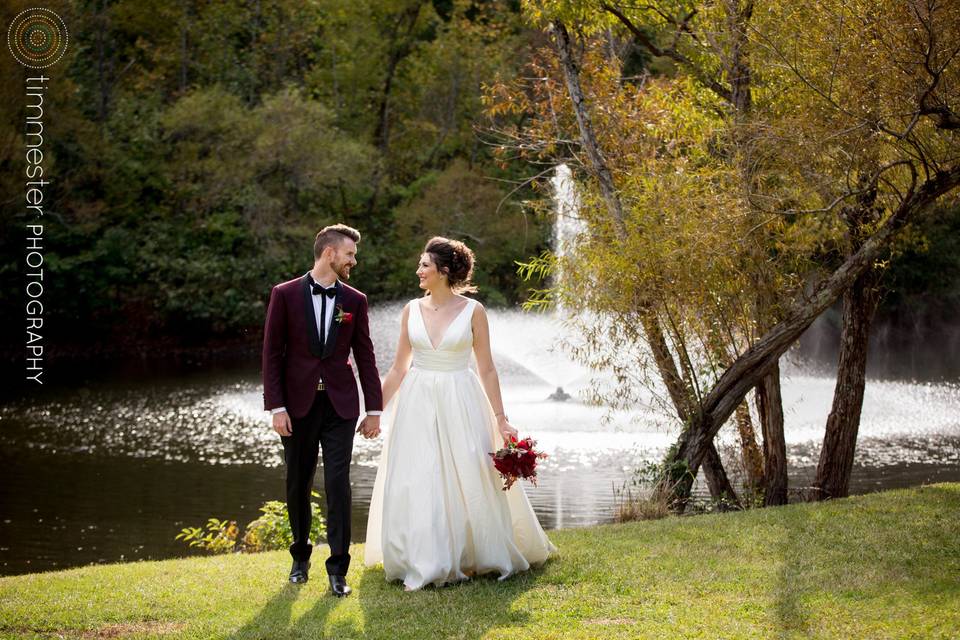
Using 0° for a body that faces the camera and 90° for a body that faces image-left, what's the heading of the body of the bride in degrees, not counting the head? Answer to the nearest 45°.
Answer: approximately 0°

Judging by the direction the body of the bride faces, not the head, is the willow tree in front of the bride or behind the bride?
behind

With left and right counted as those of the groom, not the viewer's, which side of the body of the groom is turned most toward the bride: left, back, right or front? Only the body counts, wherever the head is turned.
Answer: left

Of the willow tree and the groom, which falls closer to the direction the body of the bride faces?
the groom

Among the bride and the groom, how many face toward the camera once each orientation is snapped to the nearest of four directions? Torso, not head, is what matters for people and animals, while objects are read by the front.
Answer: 2

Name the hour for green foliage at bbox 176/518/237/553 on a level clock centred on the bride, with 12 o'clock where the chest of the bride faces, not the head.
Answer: The green foliage is roughly at 5 o'clock from the bride.

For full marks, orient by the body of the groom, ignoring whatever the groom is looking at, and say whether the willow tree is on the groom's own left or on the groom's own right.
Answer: on the groom's own left
